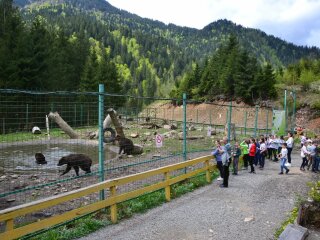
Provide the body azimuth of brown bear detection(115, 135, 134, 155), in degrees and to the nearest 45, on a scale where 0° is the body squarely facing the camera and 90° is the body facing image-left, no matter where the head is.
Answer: approximately 90°

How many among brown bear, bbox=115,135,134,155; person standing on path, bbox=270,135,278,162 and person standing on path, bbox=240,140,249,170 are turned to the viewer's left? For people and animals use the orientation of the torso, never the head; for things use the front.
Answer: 2

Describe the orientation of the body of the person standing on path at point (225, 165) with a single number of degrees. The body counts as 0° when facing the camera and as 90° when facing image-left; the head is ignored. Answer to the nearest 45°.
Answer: approximately 90°

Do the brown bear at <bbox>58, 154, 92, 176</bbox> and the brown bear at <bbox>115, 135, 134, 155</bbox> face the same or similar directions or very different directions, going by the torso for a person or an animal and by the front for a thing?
same or similar directions

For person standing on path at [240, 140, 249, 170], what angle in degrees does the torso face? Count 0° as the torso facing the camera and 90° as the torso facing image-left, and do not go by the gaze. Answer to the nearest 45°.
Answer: approximately 90°

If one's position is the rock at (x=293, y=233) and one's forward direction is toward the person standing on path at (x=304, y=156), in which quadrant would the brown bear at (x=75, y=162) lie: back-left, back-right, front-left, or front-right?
front-left

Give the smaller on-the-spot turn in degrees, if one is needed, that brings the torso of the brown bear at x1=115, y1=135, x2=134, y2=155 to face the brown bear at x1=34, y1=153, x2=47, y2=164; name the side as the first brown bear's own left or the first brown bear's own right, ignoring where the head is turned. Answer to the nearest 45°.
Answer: approximately 45° to the first brown bear's own left

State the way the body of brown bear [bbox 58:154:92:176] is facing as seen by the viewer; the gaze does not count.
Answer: to the viewer's left

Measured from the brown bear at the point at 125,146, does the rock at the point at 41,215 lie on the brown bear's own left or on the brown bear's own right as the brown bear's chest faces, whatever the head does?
on the brown bear's own left

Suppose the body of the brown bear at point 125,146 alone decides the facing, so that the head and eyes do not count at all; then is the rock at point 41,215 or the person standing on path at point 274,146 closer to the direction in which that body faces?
the rock

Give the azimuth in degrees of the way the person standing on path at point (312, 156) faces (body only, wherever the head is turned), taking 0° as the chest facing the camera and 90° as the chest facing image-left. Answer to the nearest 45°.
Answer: approximately 90°
